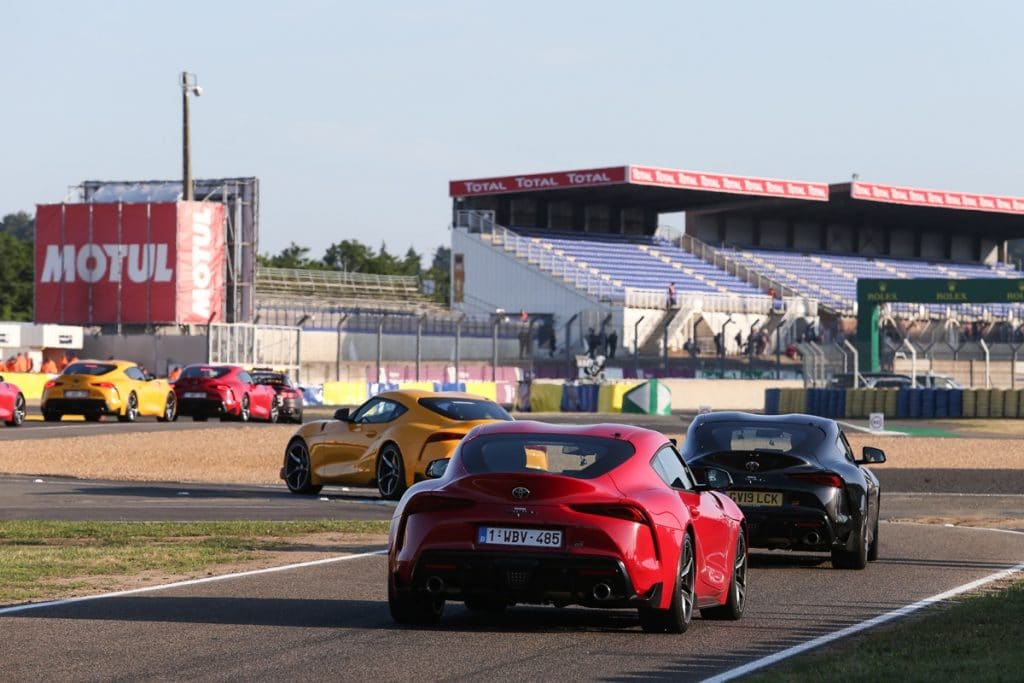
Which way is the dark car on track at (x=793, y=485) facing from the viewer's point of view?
away from the camera

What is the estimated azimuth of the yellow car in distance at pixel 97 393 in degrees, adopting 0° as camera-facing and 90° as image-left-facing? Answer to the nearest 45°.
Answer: approximately 225°

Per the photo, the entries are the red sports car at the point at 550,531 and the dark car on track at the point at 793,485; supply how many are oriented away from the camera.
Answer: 2

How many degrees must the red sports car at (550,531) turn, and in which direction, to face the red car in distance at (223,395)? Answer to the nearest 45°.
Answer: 0° — it already faces it

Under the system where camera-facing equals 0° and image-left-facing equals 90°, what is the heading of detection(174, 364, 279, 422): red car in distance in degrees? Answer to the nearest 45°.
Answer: approximately 225°

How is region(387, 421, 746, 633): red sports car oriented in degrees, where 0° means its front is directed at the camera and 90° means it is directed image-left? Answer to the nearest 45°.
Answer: approximately 180°

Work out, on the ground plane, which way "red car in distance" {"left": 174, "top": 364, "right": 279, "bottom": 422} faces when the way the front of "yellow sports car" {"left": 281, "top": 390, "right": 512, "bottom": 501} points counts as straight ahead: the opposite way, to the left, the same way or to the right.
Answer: to the right

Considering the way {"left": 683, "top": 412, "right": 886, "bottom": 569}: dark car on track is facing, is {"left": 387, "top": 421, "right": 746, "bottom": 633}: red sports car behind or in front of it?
behind

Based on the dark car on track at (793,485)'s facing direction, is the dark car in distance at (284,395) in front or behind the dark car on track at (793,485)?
in front

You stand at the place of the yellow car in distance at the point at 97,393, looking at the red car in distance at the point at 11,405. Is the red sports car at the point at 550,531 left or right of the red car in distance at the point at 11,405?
left

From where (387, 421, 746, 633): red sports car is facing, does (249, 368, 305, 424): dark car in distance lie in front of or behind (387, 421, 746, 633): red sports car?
in front

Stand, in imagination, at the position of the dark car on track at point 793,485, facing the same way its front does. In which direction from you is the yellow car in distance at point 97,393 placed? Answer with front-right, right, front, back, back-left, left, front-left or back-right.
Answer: front-left

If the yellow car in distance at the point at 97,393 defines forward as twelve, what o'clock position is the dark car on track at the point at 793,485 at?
The dark car on track is roughly at 4 o'clock from the yellow car in distance.

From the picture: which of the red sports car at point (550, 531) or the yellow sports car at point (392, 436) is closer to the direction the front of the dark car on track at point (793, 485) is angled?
the yellow sports car
